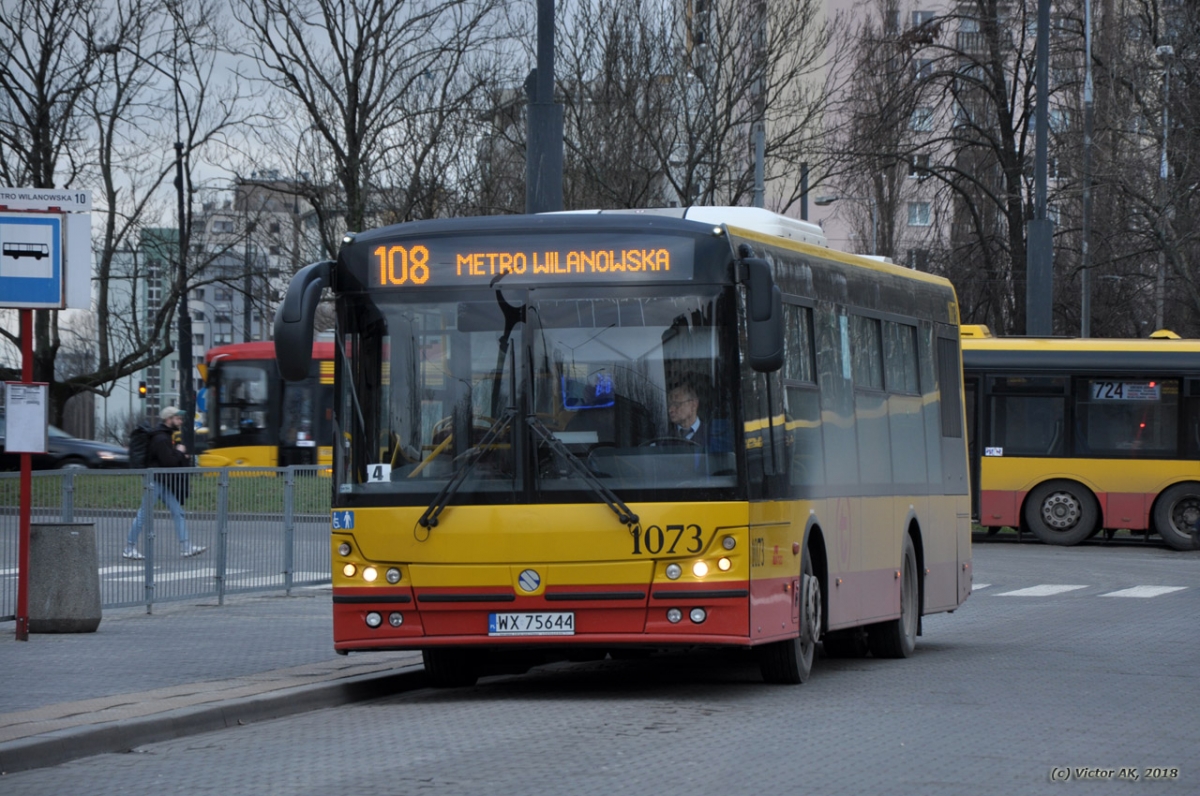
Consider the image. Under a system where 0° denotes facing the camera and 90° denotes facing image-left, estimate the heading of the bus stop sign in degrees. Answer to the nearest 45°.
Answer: approximately 0°

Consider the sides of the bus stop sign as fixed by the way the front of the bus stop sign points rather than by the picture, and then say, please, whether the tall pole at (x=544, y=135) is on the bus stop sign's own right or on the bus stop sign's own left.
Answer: on the bus stop sign's own left

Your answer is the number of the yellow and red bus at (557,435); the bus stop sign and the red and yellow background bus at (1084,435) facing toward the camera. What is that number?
2
